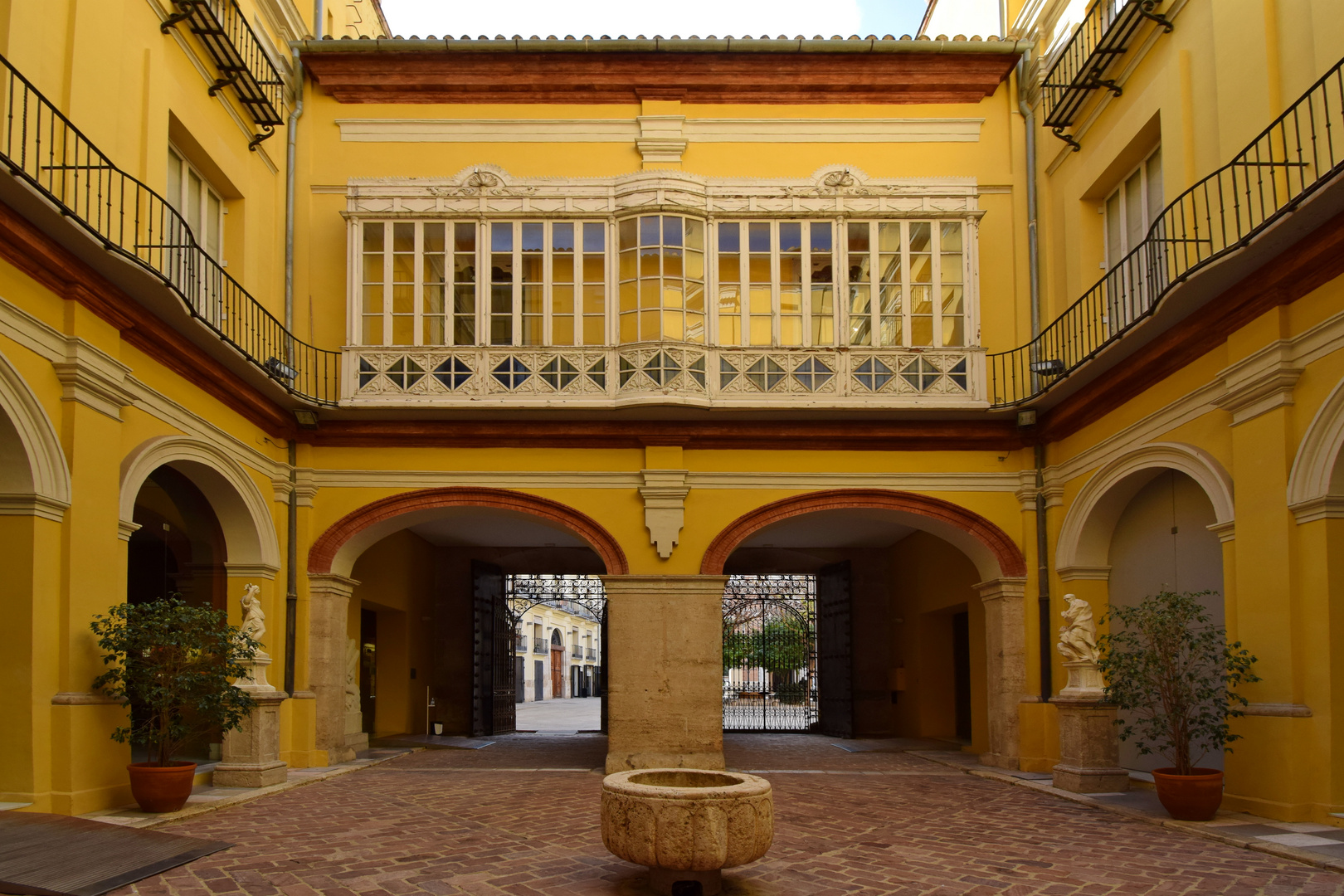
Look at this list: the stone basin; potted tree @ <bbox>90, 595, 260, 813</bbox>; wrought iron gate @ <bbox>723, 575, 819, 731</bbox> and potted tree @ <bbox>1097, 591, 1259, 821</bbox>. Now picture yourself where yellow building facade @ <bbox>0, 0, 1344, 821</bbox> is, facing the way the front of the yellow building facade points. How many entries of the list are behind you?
1

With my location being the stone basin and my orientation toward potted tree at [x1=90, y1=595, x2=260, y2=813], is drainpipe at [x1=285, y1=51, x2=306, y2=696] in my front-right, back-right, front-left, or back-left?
front-right

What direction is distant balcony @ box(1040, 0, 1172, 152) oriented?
to the viewer's left

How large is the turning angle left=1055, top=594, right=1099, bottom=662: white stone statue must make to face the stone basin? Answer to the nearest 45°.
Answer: approximately 90° to its left

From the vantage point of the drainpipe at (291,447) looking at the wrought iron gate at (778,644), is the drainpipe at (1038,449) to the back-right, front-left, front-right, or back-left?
front-right

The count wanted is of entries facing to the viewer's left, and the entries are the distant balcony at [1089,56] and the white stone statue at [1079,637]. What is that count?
2

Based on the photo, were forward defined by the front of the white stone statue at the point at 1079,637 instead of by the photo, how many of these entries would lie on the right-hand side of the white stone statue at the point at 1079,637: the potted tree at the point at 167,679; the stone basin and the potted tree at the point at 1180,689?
0

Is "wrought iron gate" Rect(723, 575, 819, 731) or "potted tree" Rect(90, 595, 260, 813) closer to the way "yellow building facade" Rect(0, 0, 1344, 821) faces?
the potted tree

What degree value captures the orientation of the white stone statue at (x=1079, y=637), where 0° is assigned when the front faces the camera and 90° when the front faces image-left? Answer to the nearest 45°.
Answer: approximately 90°

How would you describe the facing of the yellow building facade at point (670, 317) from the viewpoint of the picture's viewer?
facing the viewer
